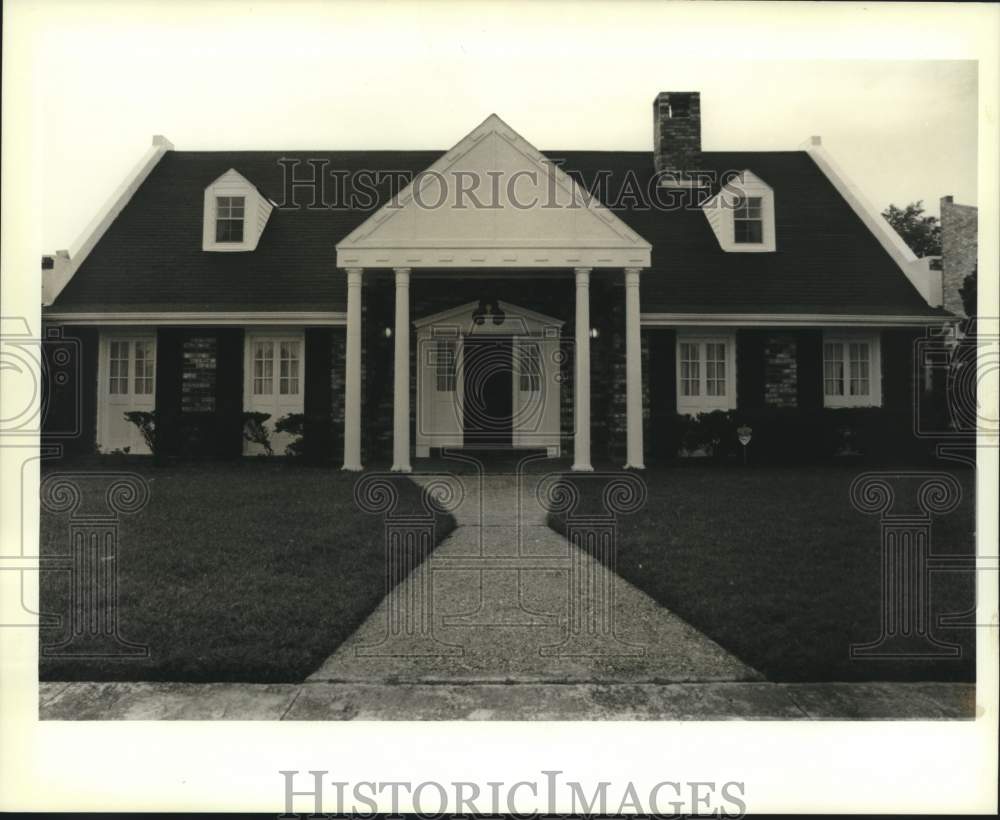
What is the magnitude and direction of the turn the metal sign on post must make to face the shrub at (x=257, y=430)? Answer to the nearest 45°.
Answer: approximately 90° to its right

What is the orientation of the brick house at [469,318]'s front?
toward the camera

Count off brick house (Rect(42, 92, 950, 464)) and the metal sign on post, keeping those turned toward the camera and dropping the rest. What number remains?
2

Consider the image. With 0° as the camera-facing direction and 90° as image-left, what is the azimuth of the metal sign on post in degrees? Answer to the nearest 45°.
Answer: approximately 0°

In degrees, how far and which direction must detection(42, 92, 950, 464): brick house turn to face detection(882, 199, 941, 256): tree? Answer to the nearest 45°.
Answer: approximately 90° to its left
